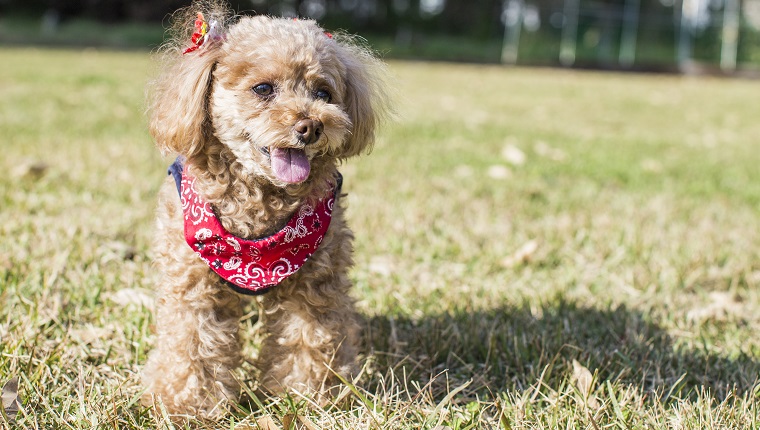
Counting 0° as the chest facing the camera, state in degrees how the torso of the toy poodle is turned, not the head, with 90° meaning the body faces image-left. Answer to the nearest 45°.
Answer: approximately 0°

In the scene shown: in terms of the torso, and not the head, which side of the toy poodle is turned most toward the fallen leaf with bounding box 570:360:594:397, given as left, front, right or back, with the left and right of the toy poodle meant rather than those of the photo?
left

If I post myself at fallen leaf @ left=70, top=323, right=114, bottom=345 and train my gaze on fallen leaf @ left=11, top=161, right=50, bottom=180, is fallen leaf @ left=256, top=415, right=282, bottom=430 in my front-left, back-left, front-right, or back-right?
back-right

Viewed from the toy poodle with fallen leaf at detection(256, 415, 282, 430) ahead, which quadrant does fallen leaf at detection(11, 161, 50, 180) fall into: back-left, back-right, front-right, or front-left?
back-right

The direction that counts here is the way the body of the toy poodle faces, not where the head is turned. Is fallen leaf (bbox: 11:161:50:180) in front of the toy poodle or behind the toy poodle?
behind

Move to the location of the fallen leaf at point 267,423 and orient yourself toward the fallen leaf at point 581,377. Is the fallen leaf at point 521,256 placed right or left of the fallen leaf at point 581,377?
left

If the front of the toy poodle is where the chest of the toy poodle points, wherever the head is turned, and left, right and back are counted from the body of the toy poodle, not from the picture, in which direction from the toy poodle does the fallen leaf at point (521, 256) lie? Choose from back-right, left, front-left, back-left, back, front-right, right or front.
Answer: back-left
